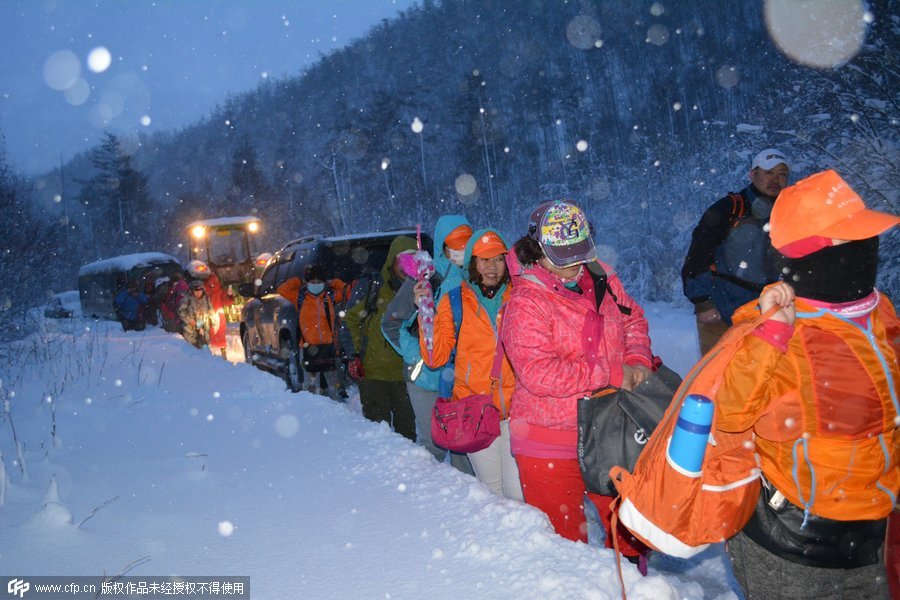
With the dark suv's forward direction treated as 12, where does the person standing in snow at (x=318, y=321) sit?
The person standing in snow is roughly at 10 o'clock from the dark suv.

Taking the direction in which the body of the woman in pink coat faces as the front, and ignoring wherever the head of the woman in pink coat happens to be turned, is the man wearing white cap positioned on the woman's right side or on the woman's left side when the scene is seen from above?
on the woman's left side

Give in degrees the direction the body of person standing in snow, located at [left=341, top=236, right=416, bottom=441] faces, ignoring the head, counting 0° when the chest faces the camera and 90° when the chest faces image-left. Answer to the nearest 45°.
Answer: approximately 315°

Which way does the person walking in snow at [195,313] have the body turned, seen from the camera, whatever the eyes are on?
toward the camera

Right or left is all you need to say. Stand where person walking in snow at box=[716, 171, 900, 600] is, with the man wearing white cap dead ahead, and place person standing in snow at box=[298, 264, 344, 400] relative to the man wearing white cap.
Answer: left

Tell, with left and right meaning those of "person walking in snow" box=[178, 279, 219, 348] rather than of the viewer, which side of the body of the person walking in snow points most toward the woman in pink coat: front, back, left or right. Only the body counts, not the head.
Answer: front

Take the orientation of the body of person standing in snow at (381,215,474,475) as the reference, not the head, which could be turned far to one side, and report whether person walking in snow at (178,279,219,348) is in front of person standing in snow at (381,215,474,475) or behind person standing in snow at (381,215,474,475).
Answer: behind

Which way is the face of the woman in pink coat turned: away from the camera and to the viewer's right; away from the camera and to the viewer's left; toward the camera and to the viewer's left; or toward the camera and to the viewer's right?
toward the camera and to the viewer's right

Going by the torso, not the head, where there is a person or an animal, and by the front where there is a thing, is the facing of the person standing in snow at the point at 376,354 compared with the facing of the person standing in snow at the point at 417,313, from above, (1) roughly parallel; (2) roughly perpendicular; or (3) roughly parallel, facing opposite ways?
roughly parallel

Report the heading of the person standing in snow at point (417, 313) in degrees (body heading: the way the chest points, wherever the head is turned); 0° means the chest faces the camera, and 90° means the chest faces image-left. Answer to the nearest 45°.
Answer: approximately 315°

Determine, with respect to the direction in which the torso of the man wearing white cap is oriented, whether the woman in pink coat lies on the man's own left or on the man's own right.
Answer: on the man's own right

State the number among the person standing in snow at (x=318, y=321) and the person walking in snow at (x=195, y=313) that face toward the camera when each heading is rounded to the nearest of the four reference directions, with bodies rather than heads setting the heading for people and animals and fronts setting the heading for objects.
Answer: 2
